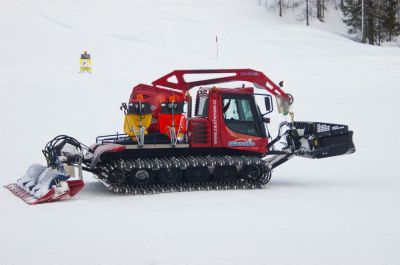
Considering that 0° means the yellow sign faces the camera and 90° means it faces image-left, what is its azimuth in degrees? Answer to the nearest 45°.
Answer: approximately 0°
